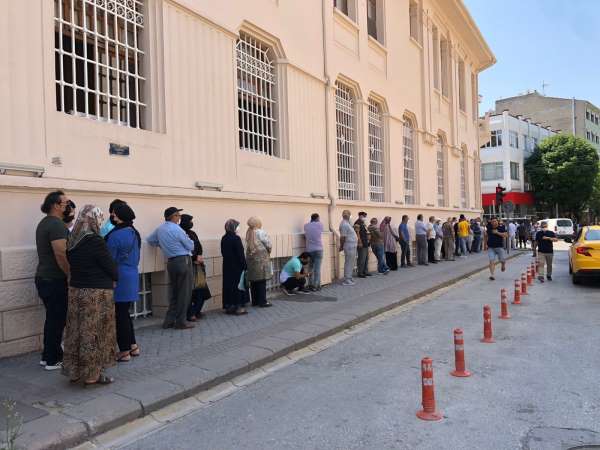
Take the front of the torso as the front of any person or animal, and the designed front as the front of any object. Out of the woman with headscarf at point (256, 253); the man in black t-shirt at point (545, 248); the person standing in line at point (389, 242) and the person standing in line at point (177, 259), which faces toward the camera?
the man in black t-shirt

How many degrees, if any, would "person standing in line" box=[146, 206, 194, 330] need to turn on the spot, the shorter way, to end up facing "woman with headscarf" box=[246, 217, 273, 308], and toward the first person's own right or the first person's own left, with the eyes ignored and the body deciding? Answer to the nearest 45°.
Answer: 0° — they already face them

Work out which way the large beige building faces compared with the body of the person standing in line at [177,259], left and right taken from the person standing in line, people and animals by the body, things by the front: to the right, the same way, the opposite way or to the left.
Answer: to the right

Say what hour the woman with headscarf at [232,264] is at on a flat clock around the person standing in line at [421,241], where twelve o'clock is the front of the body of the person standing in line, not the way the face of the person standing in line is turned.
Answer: The woman with headscarf is roughly at 5 o'clock from the person standing in line.

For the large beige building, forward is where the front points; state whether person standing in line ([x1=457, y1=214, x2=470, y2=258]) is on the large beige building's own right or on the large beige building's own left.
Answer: on the large beige building's own left

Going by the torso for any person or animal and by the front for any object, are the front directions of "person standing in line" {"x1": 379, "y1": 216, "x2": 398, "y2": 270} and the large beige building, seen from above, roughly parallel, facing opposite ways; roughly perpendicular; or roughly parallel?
roughly perpendicular

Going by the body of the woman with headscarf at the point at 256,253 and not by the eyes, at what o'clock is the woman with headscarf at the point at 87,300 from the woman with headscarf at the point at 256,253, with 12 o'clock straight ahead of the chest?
the woman with headscarf at the point at 87,300 is roughly at 5 o'clock from the woman with headscarf at the point at 256,253.

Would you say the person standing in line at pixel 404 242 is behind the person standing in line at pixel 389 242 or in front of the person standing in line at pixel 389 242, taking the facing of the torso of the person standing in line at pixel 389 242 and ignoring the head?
in front
